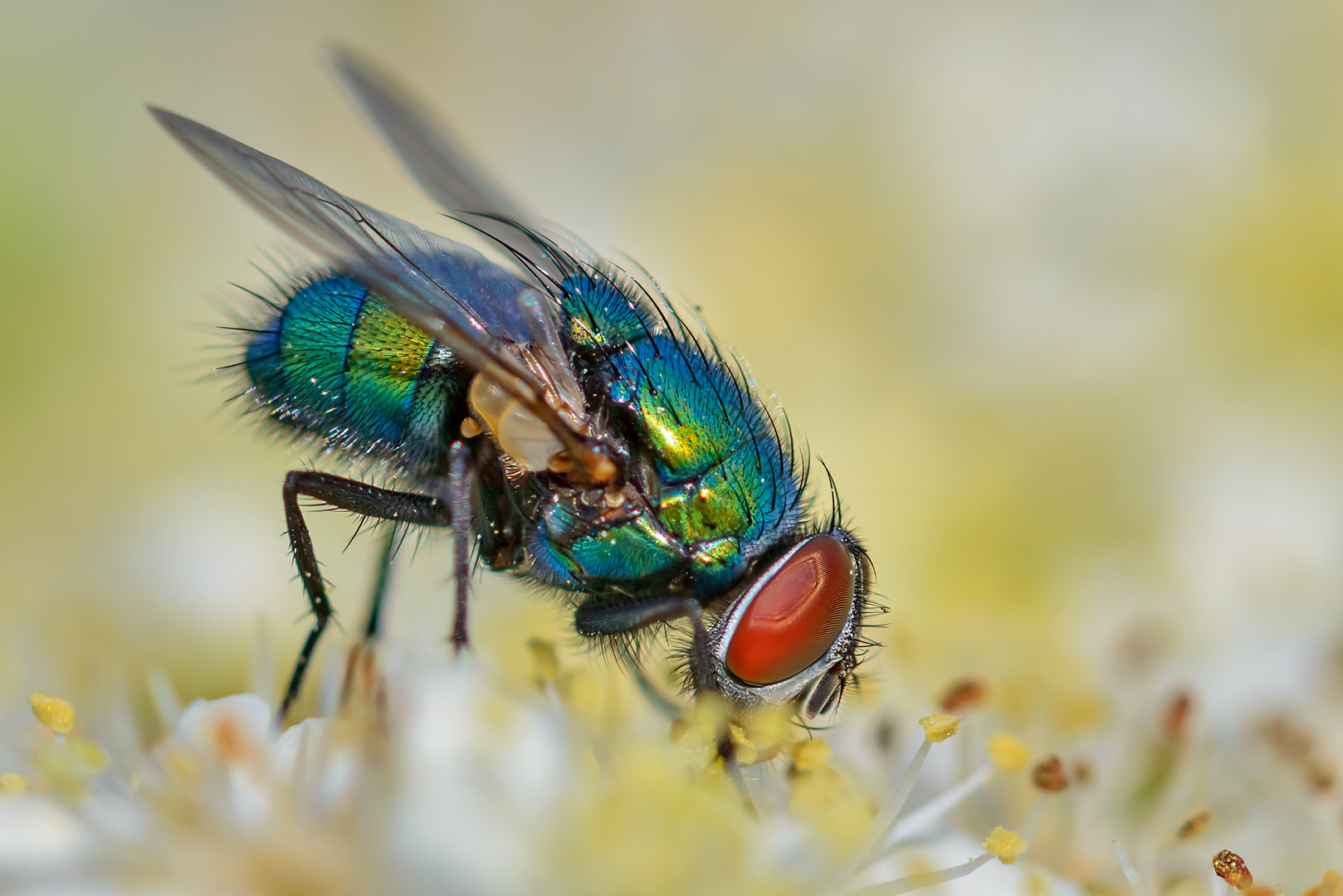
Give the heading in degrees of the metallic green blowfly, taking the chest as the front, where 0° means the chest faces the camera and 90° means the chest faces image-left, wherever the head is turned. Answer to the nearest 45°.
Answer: approximately 270°
